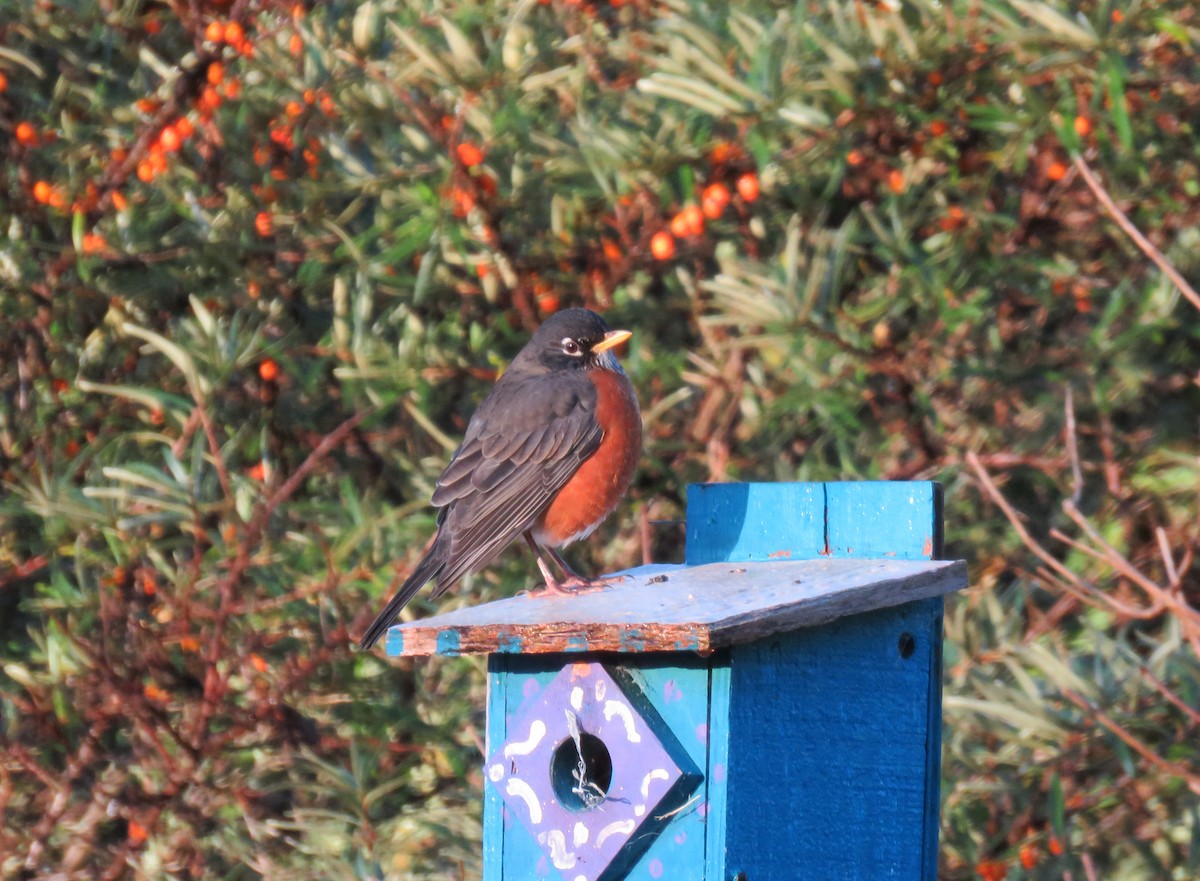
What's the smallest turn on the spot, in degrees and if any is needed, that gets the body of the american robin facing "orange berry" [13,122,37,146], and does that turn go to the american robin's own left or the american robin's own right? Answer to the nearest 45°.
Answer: approximately 135° to the american robin's own left

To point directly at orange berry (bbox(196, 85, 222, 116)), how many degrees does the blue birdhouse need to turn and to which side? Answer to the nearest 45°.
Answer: approximately 90° to its right

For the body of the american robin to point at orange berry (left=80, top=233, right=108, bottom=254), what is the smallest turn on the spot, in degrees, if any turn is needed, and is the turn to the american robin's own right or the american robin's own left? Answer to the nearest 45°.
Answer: approximately 135° to the american robin's own left

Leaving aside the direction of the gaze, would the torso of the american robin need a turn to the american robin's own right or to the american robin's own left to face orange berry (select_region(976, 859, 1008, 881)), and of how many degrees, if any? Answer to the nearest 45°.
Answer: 0° — it already faces it

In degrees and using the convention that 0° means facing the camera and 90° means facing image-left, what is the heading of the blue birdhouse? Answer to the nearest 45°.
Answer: approximately 45°

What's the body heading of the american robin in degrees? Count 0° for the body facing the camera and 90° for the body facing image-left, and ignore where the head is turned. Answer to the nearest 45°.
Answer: approximately 270°

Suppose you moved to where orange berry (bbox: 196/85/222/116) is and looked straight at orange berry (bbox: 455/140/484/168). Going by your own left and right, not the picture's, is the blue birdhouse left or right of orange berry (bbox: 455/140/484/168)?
right

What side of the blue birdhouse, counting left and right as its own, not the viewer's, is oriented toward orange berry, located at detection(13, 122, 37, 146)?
right

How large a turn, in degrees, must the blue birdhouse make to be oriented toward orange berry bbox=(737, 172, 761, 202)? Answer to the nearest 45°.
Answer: approximately 135° to its right
